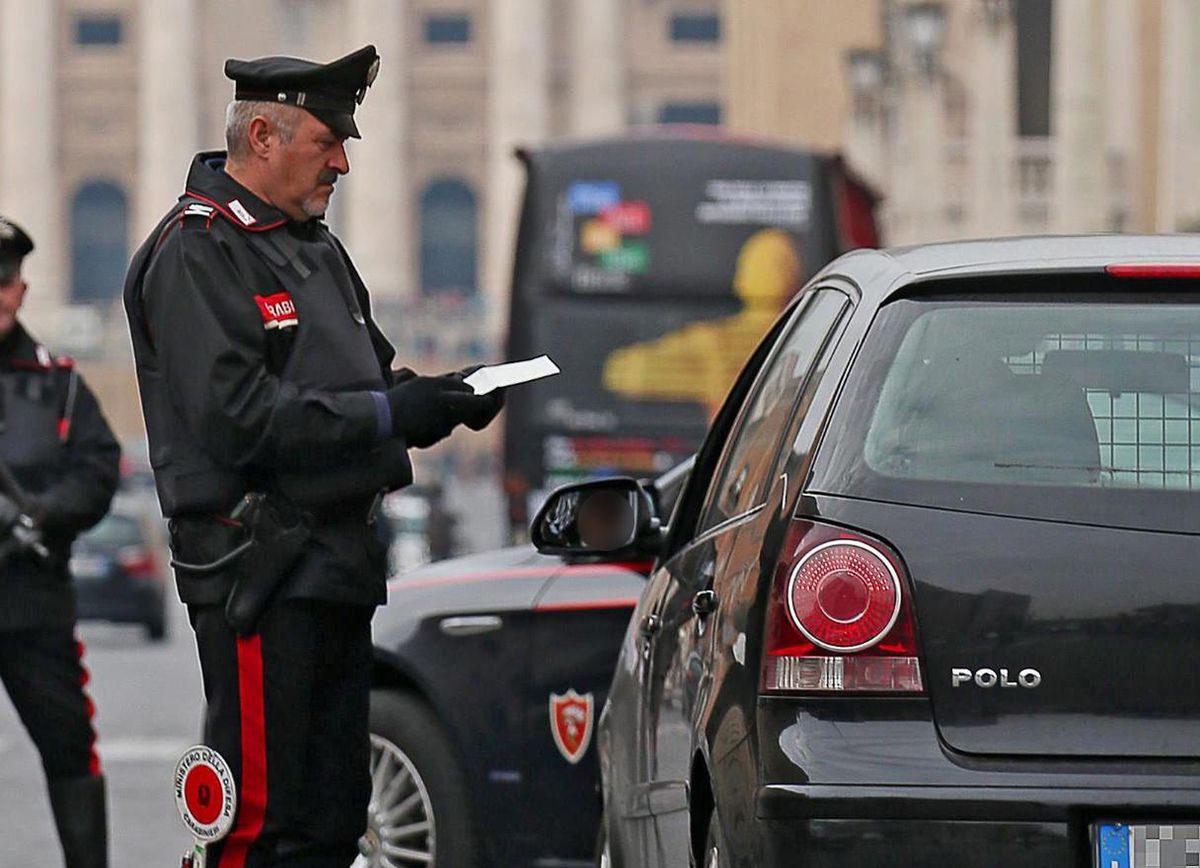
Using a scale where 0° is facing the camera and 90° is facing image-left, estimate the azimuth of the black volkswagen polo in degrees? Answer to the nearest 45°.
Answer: approximately 180°

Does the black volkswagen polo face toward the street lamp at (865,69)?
yes

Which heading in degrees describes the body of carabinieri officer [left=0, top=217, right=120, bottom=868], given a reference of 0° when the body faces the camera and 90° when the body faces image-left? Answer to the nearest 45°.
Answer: approximately 0°

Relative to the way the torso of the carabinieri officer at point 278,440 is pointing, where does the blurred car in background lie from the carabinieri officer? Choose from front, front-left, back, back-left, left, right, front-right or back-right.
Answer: back-left

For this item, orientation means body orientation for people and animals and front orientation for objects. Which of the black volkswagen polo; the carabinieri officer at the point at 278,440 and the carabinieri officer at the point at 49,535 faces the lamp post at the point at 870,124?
the black volkswagen polo

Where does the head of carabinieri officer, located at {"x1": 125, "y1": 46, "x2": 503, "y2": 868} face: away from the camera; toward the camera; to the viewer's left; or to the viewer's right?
to the viewer's right

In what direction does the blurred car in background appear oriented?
away from the camera

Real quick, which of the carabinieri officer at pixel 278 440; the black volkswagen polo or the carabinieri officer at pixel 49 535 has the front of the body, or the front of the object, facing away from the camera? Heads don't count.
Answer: the black volkswagen polo

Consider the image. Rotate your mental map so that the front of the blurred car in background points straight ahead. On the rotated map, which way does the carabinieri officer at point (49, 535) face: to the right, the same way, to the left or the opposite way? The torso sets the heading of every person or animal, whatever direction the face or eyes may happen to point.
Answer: the opposite way

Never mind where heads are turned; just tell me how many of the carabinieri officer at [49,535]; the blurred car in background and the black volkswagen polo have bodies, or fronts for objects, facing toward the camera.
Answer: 1
